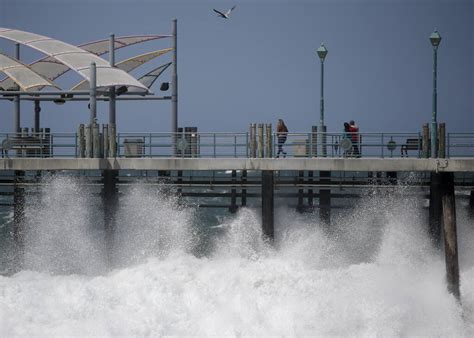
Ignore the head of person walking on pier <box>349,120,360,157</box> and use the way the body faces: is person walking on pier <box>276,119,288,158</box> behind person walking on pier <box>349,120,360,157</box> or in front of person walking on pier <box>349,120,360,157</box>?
in front

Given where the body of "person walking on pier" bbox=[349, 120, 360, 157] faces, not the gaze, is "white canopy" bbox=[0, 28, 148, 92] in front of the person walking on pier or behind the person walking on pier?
in front
